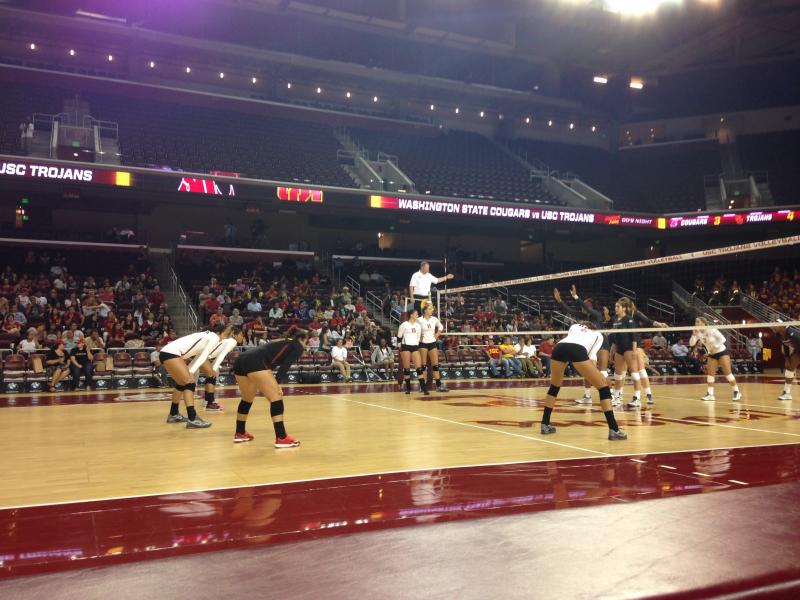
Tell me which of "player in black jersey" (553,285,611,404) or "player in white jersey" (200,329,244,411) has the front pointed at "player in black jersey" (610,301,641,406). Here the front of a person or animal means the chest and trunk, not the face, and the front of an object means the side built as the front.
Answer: the player in white jersey

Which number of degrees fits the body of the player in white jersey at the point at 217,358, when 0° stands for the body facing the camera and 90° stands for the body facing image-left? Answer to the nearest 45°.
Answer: approximately 270°

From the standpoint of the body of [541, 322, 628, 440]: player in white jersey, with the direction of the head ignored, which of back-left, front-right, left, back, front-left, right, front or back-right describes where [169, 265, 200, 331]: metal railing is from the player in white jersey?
left

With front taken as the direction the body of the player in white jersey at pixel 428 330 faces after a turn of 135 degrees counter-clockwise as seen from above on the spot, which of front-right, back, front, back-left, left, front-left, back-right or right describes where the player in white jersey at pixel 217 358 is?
back

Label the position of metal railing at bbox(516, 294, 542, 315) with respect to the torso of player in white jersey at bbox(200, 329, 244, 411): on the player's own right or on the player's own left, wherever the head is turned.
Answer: on the player's own left

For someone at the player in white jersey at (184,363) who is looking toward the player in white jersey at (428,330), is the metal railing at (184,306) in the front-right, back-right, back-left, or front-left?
front-left

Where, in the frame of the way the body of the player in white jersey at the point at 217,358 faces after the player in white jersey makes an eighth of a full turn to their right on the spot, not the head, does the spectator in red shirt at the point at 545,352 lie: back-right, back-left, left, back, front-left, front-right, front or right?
left

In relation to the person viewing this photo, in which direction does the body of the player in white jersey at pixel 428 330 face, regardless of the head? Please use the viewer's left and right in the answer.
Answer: facing the viewer

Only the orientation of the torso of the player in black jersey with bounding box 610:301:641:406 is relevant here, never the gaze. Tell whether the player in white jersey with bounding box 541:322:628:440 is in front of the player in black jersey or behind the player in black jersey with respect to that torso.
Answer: in front

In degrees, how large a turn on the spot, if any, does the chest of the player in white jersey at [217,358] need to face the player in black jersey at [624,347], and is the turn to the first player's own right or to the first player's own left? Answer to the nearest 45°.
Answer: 0° — they already face them

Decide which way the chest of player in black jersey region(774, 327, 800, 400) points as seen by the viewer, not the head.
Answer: to the viewer's left

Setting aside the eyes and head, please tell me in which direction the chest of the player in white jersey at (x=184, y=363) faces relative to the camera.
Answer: to the viewer's right

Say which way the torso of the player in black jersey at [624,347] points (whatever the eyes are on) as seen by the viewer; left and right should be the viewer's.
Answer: facing the viewer and to the left of the viewer

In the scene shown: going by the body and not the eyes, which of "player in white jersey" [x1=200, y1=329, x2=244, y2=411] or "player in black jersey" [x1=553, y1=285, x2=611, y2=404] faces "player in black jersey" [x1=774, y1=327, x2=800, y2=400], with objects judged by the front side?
the player in white jersey

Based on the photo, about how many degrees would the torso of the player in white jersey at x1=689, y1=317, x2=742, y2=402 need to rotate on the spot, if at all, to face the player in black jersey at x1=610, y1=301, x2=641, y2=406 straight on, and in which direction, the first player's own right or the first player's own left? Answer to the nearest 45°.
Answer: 0° — they already face them
